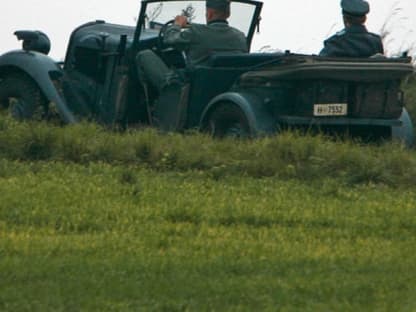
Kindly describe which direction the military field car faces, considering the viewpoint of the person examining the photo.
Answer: facing away from the viewer and to the left of the viewer

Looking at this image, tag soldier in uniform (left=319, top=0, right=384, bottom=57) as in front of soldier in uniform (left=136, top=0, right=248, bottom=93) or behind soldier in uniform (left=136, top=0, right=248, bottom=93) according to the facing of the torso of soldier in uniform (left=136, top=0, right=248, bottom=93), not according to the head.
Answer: behind

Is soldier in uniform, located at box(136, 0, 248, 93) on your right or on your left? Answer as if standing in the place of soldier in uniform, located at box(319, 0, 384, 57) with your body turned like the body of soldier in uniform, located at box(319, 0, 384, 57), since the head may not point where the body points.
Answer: on your left

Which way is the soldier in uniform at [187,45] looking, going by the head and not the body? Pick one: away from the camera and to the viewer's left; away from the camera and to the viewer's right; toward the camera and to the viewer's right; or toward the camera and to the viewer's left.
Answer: away from the camera and to the viewer's left

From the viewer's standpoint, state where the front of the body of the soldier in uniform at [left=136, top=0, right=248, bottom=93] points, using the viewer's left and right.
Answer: facing away from the viewer and to the left of the viewer
